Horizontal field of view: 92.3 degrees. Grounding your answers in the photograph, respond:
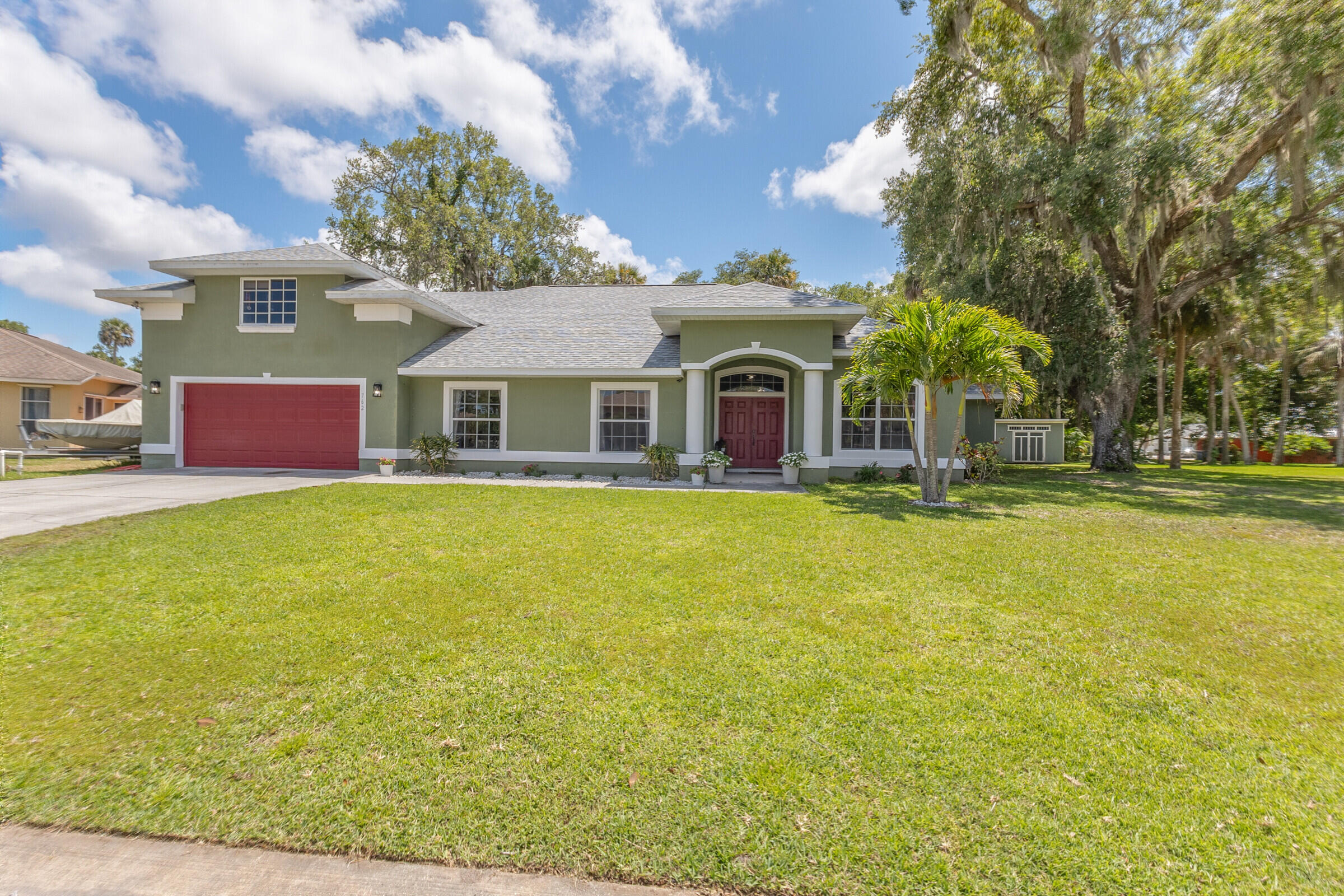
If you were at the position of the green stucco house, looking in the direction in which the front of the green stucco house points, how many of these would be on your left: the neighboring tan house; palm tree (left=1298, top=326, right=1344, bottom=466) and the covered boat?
1

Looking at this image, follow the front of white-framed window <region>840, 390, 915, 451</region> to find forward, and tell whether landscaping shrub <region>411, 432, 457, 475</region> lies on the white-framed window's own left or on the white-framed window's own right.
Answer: on the white-framed window's own right

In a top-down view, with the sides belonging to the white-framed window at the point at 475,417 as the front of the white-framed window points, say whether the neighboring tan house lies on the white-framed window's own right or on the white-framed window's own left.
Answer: on the white-framed window's own right

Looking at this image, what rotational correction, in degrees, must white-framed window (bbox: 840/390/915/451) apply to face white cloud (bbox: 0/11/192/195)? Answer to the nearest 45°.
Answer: approximately 90° to its right

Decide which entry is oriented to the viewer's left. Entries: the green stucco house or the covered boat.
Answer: the covered boat

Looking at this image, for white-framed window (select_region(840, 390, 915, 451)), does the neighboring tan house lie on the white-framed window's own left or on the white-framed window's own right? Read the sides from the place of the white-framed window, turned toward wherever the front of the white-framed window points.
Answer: on the white-framed window's own right

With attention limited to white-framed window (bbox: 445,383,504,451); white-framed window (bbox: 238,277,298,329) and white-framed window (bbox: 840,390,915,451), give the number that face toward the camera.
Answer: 3

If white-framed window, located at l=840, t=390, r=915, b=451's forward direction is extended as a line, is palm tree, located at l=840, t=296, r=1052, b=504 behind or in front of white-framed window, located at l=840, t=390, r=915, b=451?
in front

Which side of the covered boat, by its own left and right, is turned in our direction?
left

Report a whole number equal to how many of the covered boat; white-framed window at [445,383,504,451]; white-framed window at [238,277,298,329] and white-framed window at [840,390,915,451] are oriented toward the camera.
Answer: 3

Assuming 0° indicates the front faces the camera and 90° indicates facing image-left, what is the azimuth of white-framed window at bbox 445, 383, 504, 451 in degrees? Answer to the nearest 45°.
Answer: approximately 0°
